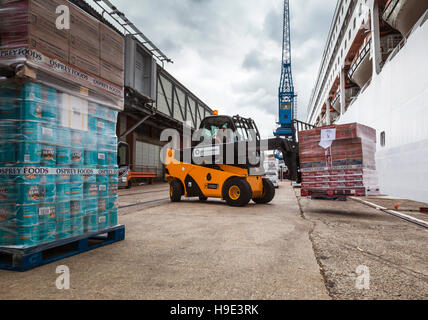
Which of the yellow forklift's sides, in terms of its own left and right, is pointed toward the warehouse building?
back

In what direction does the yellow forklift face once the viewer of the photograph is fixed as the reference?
facing the viewer and to the right of the viewer

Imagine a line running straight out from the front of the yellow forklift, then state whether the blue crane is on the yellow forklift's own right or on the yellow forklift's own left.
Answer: on the yellow forklift's own left
